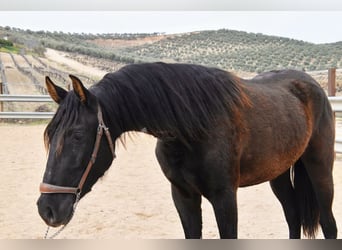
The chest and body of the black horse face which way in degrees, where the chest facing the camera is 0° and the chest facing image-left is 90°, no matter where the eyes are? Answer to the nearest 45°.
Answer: approximately 45°

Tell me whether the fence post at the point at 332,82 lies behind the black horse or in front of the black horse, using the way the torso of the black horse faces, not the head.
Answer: behind
